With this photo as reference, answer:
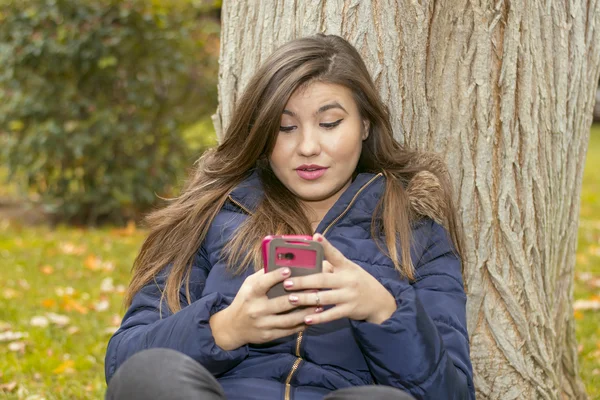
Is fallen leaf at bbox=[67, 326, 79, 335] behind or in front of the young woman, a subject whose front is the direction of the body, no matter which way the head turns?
behind

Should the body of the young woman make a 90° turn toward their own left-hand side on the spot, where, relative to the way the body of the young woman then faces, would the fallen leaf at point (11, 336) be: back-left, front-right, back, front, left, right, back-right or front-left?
back-left

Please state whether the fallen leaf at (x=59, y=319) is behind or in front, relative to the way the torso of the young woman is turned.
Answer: behind

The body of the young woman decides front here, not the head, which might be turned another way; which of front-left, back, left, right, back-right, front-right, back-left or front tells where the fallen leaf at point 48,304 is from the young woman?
back-right

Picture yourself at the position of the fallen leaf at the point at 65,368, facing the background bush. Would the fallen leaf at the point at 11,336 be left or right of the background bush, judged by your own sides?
left

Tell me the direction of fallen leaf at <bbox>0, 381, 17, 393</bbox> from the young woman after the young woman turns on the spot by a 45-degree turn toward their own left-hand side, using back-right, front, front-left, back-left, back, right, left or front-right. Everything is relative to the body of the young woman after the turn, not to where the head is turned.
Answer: back

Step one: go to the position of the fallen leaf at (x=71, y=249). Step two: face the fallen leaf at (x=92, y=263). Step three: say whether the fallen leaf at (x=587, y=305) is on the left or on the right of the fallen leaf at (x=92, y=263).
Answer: left

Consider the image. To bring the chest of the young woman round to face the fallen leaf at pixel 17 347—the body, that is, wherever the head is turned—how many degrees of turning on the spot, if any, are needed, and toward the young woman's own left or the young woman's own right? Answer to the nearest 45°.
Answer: approximately 135° to the young woman's own right

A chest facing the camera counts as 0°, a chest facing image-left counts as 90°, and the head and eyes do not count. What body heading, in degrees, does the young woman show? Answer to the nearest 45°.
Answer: approximately 0°

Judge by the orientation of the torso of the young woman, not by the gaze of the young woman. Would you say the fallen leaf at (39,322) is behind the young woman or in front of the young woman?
behind

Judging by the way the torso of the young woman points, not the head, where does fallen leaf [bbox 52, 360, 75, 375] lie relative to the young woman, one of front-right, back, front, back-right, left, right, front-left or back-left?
back-right

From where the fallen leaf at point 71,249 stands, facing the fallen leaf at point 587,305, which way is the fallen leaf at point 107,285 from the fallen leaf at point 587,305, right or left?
right

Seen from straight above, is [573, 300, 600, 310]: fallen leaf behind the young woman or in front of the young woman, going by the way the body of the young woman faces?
behind

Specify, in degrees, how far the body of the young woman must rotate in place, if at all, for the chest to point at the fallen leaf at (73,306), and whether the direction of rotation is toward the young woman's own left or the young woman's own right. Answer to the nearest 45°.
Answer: approximately 135° to the young woman's own right
